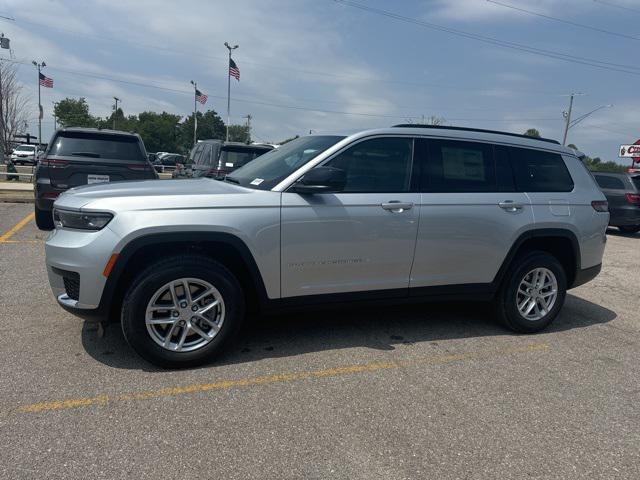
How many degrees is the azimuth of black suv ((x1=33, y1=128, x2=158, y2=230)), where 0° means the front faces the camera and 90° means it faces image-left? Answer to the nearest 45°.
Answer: approximately 180°

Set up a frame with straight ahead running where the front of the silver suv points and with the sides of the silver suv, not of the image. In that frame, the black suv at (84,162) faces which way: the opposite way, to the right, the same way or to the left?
to the right

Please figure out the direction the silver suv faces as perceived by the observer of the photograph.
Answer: facing the viewer and to the left of the viewer

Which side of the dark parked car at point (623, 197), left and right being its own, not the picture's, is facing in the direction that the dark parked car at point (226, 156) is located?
left

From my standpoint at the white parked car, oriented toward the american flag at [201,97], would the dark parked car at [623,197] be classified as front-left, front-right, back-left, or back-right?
front-right

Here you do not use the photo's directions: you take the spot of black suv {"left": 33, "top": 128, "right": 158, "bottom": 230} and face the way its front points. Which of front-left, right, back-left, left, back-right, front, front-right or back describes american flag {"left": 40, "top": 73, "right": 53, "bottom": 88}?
front

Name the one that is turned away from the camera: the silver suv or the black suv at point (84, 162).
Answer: the black suv

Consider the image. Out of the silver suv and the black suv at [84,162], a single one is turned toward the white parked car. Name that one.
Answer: the black suv

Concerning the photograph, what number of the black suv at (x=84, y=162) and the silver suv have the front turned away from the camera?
1

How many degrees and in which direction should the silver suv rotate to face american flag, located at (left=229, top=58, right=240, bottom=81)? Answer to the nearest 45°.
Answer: approximately 135° to its right

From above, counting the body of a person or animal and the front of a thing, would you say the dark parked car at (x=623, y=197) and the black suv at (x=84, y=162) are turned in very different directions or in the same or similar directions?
same or similar directions

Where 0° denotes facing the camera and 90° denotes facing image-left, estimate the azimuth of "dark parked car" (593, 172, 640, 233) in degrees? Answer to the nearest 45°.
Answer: approximately 135°

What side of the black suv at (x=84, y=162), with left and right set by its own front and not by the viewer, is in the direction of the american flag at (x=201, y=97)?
front
